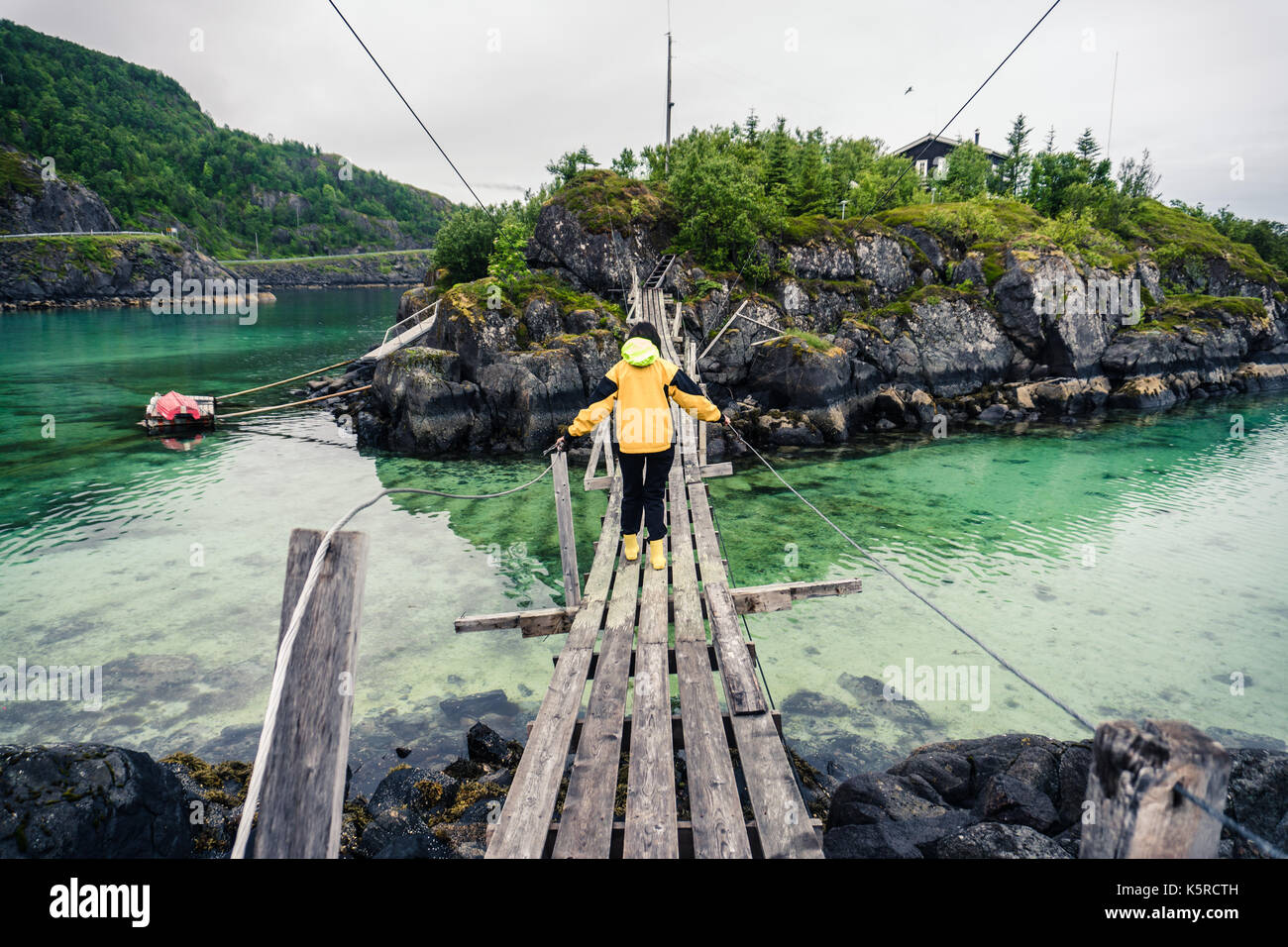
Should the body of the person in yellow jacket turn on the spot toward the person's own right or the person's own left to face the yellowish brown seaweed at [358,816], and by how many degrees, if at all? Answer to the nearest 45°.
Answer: approximately 135° to the person's own left

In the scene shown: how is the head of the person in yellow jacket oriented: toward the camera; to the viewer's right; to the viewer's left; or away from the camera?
away from the camera

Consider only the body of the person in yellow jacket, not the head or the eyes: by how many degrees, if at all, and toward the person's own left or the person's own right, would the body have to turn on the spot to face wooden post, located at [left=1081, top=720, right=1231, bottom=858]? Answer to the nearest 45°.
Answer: approximately 180°

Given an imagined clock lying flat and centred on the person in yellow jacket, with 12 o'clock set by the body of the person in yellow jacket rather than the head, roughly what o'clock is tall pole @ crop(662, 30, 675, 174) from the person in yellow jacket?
The tall pole is roughly at 12 o'clock from the person in yellow jacket.

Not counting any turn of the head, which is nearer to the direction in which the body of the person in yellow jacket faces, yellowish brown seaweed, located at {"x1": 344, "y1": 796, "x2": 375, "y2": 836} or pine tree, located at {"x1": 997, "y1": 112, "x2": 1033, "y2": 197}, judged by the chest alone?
the pine tree

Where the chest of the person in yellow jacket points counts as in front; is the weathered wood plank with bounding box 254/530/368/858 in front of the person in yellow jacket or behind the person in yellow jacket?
behind

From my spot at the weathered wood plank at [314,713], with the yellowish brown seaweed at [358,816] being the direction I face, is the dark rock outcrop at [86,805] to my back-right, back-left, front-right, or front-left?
front-left

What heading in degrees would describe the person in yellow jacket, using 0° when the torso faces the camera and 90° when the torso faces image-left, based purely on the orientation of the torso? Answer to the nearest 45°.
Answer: approximately 180°

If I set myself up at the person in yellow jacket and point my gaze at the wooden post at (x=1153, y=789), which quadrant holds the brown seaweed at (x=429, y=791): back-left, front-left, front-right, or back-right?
front-right

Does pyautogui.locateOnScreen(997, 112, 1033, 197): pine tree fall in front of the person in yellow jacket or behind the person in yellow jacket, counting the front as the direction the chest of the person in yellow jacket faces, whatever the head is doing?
in front
